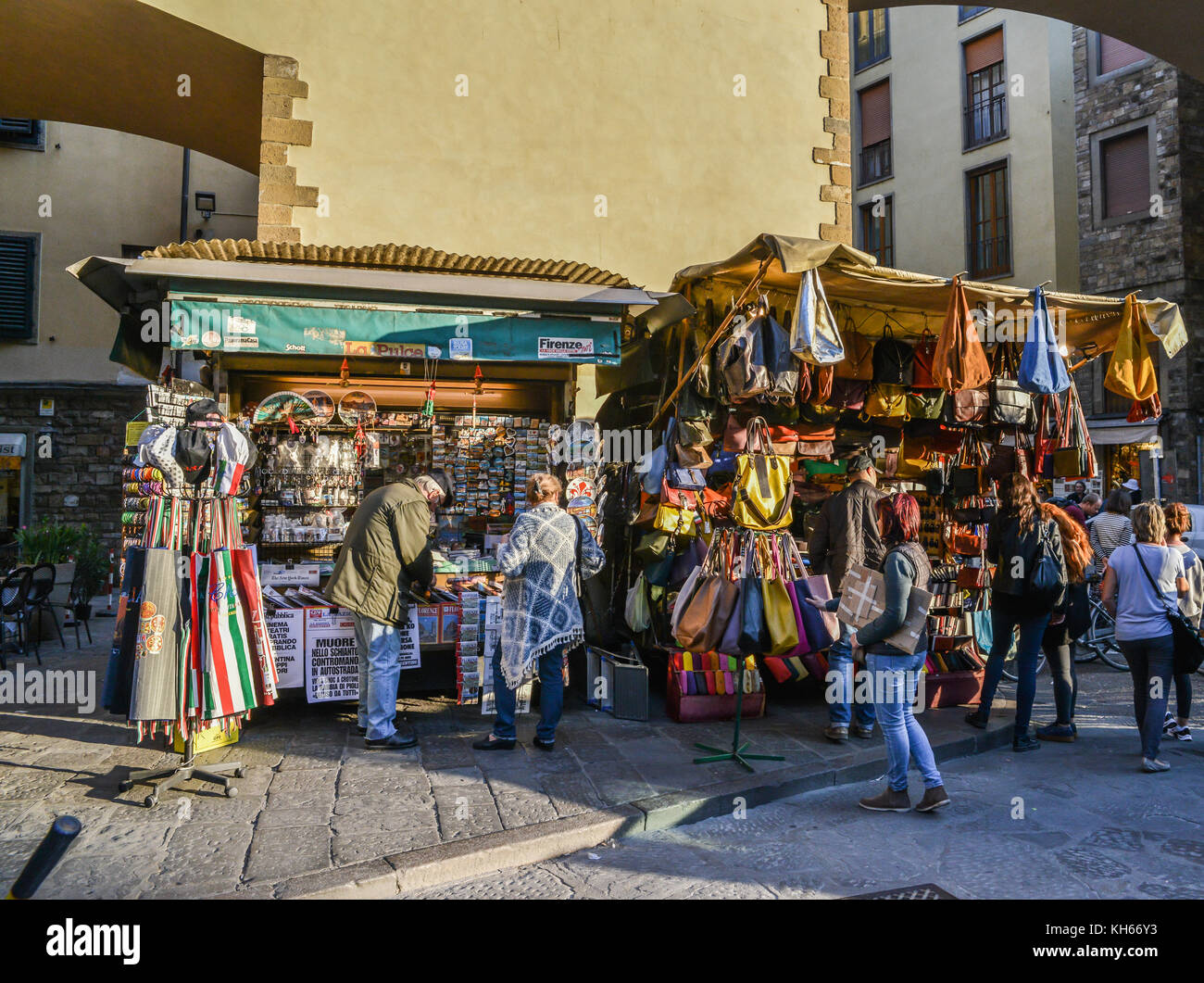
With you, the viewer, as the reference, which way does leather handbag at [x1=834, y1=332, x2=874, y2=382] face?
facing the viewer

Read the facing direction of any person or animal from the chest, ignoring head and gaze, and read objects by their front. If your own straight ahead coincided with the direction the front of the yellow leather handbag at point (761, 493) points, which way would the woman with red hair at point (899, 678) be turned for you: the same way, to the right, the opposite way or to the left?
to the right

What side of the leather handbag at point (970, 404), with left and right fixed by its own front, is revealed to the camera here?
front

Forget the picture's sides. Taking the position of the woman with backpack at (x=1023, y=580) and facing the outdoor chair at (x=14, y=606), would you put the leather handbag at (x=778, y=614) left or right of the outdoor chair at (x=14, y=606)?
left

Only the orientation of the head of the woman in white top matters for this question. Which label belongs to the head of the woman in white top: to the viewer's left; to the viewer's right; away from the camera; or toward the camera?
away from the camera

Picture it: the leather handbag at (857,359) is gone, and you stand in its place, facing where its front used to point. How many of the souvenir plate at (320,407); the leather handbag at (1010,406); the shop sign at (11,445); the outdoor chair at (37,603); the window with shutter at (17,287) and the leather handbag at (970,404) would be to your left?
2

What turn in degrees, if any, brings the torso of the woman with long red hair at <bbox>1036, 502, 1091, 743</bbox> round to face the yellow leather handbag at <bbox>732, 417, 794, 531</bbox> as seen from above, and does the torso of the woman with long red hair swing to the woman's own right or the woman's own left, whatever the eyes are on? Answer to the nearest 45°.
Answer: approximately 45° to the woman's own left

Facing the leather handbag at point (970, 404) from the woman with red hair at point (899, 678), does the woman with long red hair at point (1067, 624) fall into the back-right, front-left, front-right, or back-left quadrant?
front-right

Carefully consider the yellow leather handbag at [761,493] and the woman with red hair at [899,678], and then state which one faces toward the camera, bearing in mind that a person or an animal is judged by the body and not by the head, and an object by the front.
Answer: the yellow leather handbag

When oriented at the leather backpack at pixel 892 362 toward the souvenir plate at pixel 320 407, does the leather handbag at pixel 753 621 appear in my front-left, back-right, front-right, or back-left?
front-left

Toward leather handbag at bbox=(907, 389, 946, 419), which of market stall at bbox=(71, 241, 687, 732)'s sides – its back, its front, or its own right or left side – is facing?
left

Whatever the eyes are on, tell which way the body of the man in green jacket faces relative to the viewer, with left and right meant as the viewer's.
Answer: facing to the right of the viewer

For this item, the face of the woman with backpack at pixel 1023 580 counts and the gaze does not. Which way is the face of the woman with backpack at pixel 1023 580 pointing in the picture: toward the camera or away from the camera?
away from the camera

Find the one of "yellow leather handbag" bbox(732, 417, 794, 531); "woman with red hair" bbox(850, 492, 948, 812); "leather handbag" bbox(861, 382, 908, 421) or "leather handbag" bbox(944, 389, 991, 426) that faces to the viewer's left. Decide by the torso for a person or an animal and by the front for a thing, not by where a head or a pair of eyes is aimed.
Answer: the woman with red hair
